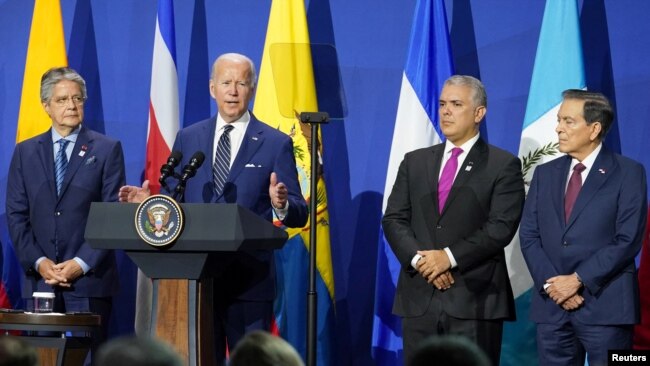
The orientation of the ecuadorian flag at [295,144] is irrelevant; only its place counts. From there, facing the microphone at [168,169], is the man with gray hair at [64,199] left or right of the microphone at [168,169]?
right

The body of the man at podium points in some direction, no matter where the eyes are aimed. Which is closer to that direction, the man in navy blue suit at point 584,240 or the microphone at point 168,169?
the microphone

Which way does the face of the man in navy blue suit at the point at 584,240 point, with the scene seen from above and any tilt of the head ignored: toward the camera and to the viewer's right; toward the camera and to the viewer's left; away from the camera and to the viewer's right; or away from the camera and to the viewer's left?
toward the camera and to the viewer's left

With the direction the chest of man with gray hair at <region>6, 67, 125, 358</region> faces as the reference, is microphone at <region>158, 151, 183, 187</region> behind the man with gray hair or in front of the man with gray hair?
in front

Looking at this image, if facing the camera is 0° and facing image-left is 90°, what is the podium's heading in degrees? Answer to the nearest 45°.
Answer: approximately 45°

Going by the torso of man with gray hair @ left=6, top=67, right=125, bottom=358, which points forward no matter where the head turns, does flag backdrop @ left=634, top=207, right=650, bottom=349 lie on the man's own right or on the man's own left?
on the man's own left

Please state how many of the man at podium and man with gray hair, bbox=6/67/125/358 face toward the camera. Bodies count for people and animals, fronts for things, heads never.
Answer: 2

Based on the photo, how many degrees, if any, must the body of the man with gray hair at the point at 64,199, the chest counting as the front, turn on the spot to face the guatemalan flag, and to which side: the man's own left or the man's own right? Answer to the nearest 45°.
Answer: approximately 90° to the man's own left

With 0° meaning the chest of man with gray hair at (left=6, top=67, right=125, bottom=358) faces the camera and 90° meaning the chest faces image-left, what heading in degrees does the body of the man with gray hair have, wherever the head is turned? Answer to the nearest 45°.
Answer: approximately 0°

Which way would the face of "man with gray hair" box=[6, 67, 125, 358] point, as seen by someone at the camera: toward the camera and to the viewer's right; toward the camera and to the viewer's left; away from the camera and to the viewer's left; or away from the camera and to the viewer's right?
toward the camera and to the viewer's right

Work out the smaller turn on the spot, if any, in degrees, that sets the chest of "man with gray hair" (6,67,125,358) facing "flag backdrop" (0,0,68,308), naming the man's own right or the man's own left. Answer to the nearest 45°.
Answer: approximately 180°
